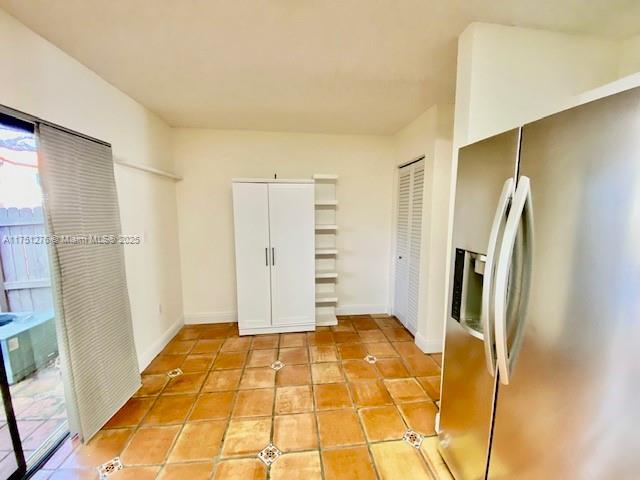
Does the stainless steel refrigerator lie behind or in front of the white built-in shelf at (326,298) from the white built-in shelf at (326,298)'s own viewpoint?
in front

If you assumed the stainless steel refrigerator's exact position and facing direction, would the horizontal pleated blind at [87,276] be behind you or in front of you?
in front

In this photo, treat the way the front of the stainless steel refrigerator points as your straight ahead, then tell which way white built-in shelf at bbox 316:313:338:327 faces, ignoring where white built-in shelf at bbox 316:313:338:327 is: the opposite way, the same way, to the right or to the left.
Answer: to the left

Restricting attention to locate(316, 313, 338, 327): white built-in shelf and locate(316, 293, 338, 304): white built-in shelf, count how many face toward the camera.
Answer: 2

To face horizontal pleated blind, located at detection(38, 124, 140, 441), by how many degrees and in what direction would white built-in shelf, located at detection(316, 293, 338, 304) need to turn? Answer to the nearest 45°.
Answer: approximately 45° to its right

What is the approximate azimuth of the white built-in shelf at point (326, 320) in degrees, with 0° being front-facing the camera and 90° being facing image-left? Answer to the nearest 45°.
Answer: approximately 0°

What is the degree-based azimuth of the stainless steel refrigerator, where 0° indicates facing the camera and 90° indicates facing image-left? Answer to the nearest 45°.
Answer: approximately 45°

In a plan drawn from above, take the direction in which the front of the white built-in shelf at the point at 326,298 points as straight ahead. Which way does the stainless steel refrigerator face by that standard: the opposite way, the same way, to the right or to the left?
to the right

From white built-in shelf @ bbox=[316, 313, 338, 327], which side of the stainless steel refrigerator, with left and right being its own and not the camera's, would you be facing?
right
